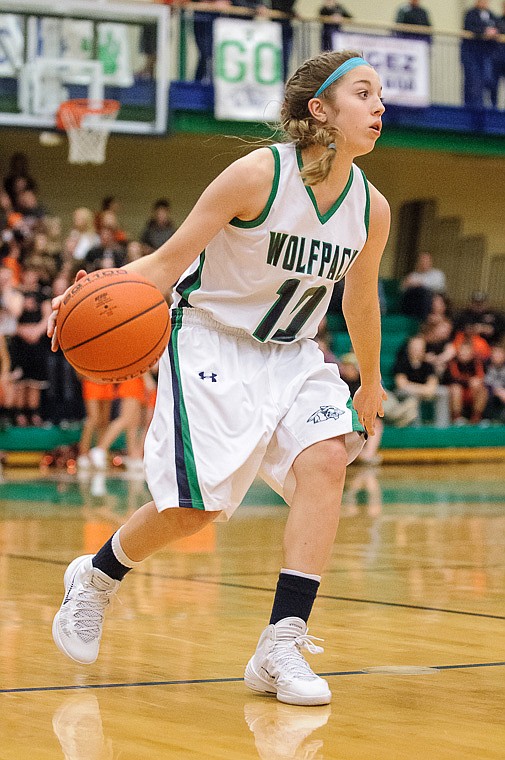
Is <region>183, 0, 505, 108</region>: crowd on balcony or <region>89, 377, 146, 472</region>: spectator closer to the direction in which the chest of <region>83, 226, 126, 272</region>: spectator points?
the spectator

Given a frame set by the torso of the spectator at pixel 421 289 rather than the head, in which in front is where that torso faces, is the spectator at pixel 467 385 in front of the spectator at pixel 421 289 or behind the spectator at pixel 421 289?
in front

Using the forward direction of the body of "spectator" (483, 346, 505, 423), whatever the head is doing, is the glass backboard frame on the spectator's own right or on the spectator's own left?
on the spectator's own right

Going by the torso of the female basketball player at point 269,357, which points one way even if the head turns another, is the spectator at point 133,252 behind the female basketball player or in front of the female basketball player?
behind

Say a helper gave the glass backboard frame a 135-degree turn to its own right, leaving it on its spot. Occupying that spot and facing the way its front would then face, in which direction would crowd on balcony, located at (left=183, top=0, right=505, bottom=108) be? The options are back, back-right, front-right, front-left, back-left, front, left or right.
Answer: right

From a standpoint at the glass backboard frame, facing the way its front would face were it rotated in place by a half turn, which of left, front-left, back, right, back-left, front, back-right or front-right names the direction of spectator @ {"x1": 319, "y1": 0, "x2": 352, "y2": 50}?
front-right

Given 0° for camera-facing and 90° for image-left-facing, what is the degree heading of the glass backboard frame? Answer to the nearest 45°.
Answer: approximately 0°

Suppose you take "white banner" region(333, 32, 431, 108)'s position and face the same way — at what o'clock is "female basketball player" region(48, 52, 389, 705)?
The female basketball player is roughly at 12 o'clock from the white banner.
